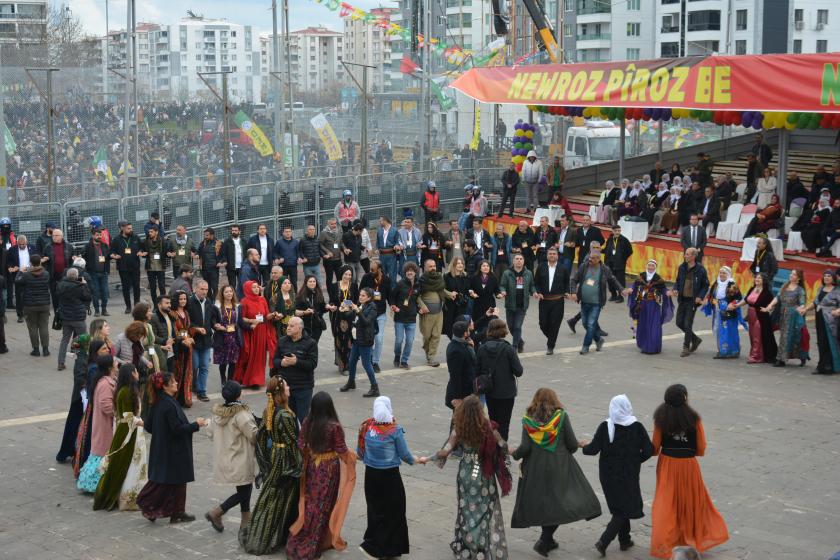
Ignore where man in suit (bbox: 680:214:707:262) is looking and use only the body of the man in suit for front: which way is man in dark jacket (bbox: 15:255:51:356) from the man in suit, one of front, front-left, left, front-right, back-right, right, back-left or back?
front-right

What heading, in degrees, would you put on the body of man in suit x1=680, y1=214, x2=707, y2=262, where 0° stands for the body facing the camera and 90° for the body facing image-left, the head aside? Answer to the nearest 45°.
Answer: approximately 0°

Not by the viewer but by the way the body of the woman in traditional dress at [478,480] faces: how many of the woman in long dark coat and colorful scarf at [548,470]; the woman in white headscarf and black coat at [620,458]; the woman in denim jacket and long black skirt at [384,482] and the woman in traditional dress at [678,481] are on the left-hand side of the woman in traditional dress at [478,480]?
1

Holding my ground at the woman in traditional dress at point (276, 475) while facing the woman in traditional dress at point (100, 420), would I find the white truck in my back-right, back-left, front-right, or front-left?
front-right

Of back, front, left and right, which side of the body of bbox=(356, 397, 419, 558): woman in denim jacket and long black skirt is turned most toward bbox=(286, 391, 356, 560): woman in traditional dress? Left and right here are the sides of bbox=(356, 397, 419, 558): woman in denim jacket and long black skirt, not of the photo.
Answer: left

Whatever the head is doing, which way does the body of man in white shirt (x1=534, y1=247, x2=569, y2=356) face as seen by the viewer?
toward the camera

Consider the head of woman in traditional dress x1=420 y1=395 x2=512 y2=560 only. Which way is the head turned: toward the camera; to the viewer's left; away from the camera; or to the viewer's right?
away from the camera

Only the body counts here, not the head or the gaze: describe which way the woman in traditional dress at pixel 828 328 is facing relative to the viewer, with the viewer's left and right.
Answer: facing the viewer and to the left of the viewer

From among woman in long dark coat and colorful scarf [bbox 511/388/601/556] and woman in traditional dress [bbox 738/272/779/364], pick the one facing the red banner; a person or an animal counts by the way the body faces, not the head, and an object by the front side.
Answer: woman in long dark coat and colorful scarf [bbox 511/388/601/556]

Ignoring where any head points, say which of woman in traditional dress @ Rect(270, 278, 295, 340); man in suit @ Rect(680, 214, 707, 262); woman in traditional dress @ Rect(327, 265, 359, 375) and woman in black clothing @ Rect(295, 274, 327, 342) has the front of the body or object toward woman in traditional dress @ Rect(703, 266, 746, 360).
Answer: the man in suit

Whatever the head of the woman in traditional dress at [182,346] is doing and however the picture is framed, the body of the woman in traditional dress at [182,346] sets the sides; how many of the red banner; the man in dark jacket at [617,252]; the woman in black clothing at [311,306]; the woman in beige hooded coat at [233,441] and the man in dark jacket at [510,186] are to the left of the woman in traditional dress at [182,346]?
4

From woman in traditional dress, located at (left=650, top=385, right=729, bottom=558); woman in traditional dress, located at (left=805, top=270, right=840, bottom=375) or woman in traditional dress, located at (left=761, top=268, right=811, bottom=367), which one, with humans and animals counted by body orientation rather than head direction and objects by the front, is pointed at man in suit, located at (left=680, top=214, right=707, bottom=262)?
woman in traditional dress, located at (left=650, top=385, right=729, bottom=558)

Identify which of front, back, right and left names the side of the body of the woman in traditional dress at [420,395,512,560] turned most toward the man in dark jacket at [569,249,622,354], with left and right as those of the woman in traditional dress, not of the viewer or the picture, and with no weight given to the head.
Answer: front

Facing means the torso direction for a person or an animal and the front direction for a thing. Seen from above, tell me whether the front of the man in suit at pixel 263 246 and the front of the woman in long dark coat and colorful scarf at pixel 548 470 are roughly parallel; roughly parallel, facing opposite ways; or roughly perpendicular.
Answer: roughly parallel, facing opposite ways

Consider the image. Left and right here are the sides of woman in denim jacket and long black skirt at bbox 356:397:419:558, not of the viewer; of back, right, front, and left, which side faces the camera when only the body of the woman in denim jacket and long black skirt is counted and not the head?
back

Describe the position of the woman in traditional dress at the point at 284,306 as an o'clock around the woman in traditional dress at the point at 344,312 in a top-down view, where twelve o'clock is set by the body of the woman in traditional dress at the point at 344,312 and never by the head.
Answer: the woman in traditional dress at the point at 284,306 is roughly at 3 o'clock from the woman in traditional dress at the point at 344,312.

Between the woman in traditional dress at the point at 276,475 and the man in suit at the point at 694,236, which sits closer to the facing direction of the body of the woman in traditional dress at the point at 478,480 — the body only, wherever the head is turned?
the man in suit

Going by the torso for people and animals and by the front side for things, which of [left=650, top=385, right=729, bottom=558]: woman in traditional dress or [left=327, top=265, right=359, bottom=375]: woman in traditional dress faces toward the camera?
[left=327, top=265, right=359, bottom=375]: woman in traditional dress

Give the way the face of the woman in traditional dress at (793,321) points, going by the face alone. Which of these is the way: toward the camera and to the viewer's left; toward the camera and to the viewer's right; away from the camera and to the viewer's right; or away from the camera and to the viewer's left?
toward the camera and to the viewer's left

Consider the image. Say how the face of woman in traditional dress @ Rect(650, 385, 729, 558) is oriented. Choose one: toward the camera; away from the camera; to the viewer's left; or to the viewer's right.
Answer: away from the camera

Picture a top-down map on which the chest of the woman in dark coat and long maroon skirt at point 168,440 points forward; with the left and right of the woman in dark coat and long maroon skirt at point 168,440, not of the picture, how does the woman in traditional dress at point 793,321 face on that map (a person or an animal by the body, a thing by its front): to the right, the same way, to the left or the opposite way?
the opposite way

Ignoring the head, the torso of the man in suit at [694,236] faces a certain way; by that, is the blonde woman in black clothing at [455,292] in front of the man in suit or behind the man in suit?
in front
